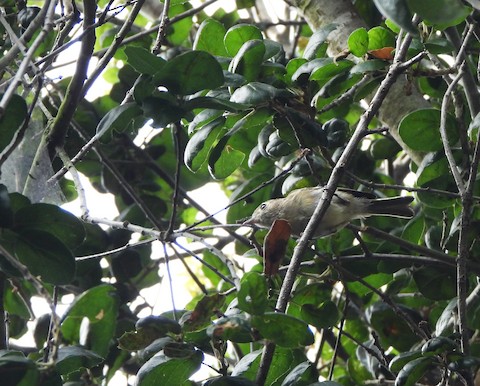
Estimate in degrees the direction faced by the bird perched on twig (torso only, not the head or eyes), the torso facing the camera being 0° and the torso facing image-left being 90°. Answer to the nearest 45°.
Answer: approximately 90°

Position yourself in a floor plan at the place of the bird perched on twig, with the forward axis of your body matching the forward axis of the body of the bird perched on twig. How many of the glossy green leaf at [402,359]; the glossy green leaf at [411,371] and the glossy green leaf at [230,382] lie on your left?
3

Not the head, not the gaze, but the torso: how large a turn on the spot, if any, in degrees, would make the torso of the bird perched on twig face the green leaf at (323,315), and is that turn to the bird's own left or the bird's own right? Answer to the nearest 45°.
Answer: approximately 90° to the bird's own left

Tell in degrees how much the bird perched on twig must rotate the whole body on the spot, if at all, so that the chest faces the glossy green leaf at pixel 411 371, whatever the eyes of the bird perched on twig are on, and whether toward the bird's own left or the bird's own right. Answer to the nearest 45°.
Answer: approximately 90° to the bird's own left

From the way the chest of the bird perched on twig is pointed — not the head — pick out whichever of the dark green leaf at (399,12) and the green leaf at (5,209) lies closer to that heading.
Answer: the green leaf
